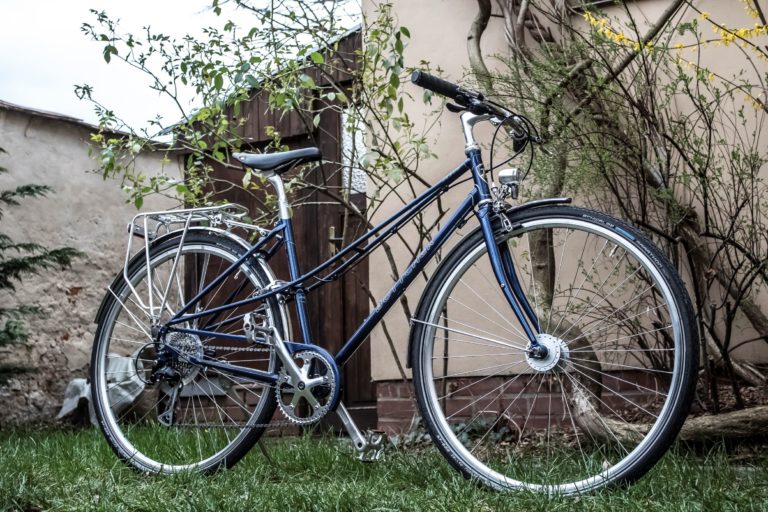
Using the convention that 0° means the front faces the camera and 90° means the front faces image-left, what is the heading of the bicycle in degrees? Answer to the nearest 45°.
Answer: approximately 315°
